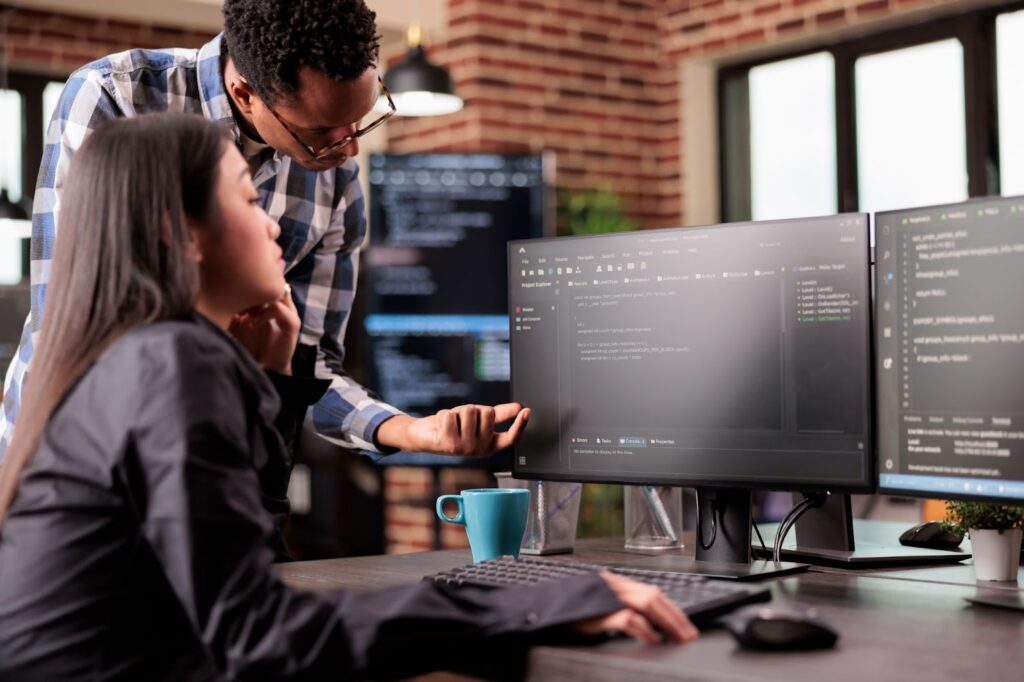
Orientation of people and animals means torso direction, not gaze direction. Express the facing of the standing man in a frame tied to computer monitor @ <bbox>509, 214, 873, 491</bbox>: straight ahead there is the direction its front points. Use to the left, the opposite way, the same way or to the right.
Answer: to the left

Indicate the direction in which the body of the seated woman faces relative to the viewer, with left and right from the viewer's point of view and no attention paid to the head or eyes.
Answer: facing to the right of the viewer

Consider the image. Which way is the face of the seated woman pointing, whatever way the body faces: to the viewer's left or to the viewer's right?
to the viewer's right

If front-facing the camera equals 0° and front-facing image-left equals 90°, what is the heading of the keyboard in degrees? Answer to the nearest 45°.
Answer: approximately 45°

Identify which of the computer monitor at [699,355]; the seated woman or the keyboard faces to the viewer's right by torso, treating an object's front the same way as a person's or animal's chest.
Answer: the seated woman

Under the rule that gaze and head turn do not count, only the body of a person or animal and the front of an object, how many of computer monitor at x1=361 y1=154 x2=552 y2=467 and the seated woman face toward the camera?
1

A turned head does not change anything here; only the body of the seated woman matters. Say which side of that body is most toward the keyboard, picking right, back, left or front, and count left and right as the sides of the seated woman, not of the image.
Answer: front

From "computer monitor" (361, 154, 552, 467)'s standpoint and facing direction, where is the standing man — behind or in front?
in front

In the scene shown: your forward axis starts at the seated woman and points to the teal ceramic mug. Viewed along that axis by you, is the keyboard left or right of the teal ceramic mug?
right

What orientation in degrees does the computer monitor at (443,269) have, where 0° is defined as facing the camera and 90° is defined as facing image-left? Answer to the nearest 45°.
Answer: approximately 0°

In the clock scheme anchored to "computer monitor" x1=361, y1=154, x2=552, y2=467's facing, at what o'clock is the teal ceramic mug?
The teal ceramic mug is roughly at 12 o'clock from the computer monitor.

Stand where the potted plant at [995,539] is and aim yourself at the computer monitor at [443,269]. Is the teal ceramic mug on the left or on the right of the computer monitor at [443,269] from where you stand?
left
